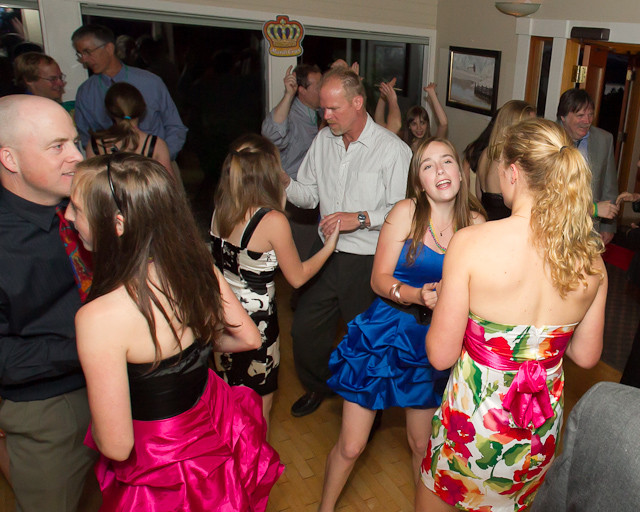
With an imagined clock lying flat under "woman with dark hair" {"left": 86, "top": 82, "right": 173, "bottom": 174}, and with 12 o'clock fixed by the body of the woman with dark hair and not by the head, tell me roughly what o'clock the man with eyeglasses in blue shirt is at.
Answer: The man with eyeglasses in blue shirt is roughly at 12 o'clock from the woman with dark hair.

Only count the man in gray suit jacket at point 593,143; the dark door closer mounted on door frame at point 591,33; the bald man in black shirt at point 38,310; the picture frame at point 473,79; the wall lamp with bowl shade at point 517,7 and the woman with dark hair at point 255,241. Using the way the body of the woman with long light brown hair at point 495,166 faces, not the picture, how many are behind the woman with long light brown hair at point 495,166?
2

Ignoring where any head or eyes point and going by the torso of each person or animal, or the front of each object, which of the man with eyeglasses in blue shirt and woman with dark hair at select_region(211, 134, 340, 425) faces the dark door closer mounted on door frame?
the woman with dark hair

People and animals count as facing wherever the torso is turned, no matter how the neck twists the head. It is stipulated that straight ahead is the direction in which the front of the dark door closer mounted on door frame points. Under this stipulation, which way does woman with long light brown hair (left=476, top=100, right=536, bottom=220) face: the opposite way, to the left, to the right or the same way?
the opposite way

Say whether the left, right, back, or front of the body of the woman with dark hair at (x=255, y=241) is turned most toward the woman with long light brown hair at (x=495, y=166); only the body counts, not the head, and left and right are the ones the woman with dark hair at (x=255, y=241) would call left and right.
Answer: front

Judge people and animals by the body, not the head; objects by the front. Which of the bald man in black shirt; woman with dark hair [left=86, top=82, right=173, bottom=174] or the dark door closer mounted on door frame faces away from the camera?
the woman with dark hair

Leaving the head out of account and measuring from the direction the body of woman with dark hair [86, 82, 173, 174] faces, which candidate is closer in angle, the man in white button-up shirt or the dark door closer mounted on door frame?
the dark door closer mounted on door frame

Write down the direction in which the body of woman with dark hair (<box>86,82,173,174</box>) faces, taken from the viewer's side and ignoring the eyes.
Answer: away from the camera

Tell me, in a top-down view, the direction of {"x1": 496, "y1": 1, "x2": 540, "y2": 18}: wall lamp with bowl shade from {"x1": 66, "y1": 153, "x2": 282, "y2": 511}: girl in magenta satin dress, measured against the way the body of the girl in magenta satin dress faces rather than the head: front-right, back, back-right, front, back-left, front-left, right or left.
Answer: right

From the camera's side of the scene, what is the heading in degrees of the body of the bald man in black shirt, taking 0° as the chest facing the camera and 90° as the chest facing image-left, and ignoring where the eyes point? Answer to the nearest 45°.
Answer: approximately 270°

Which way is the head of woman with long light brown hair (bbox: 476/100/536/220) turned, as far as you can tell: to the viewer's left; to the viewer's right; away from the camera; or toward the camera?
away from the camera

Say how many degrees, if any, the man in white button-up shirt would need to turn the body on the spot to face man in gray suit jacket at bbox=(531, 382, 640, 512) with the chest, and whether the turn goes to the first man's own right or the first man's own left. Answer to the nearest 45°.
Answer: approximately 45° to the first man's own left

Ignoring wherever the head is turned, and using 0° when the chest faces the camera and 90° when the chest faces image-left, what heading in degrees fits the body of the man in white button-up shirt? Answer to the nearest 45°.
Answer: approximately 45°

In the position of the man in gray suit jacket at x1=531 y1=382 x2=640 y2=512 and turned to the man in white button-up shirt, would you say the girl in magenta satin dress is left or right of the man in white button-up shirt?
left

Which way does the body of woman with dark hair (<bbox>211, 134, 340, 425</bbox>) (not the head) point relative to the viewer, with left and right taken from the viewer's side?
facing away from the viewer and to the right of the viewer

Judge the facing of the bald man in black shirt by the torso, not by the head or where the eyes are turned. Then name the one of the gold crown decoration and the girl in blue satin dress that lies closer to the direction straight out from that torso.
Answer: the girl in blue satin dress
